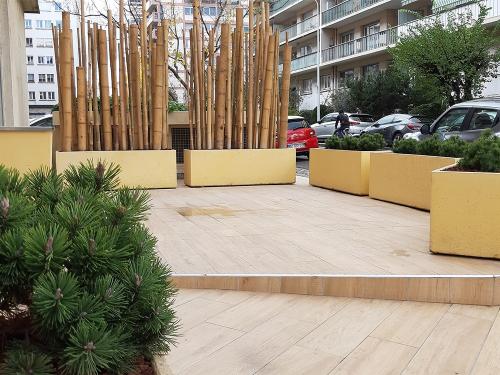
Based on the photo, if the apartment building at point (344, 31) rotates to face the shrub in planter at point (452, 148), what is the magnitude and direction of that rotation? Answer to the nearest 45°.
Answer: approximately 45° to its left

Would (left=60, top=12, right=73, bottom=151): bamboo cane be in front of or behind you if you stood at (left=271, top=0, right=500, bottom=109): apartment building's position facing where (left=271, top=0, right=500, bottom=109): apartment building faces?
in front

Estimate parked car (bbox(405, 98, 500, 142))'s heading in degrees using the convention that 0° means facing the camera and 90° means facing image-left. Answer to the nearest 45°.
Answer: approximately 90°

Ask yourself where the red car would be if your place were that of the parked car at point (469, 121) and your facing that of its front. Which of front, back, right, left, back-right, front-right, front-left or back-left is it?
front-right

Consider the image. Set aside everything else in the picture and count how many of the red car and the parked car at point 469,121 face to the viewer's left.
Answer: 1

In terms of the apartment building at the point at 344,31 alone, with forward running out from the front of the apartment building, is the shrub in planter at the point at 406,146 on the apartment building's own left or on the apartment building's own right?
on the apartment building's own left

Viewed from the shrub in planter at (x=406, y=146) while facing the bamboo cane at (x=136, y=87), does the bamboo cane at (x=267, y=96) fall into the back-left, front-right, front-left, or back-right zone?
front-right

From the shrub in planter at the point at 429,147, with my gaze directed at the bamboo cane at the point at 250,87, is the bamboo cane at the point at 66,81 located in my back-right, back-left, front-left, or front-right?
front-left

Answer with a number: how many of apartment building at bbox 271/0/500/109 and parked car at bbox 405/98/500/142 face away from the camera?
0

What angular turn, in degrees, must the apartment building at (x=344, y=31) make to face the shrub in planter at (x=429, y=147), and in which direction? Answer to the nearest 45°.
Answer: approximately 45° to its left
